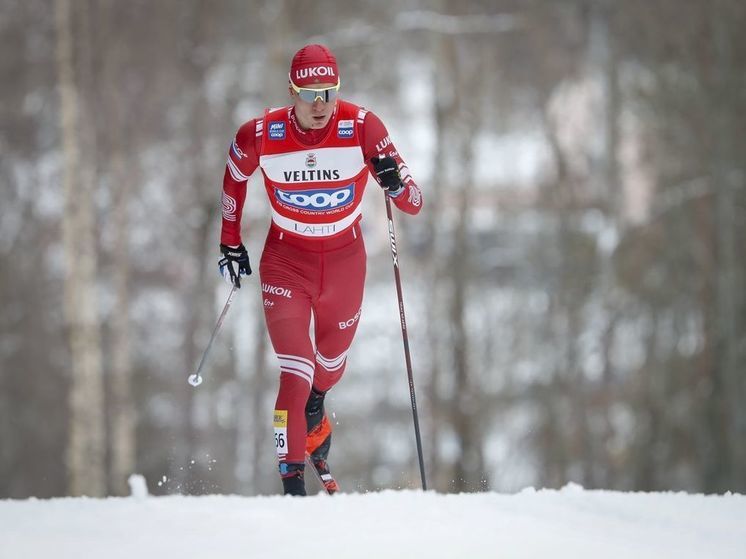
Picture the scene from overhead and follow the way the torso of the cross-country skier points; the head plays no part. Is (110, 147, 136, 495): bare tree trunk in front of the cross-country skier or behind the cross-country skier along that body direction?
behind

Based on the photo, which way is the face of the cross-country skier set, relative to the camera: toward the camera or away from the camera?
toward the camera

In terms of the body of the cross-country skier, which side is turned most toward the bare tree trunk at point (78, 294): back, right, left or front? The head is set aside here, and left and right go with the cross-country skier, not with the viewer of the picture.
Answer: back

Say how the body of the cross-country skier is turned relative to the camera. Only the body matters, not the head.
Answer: toward the camera
